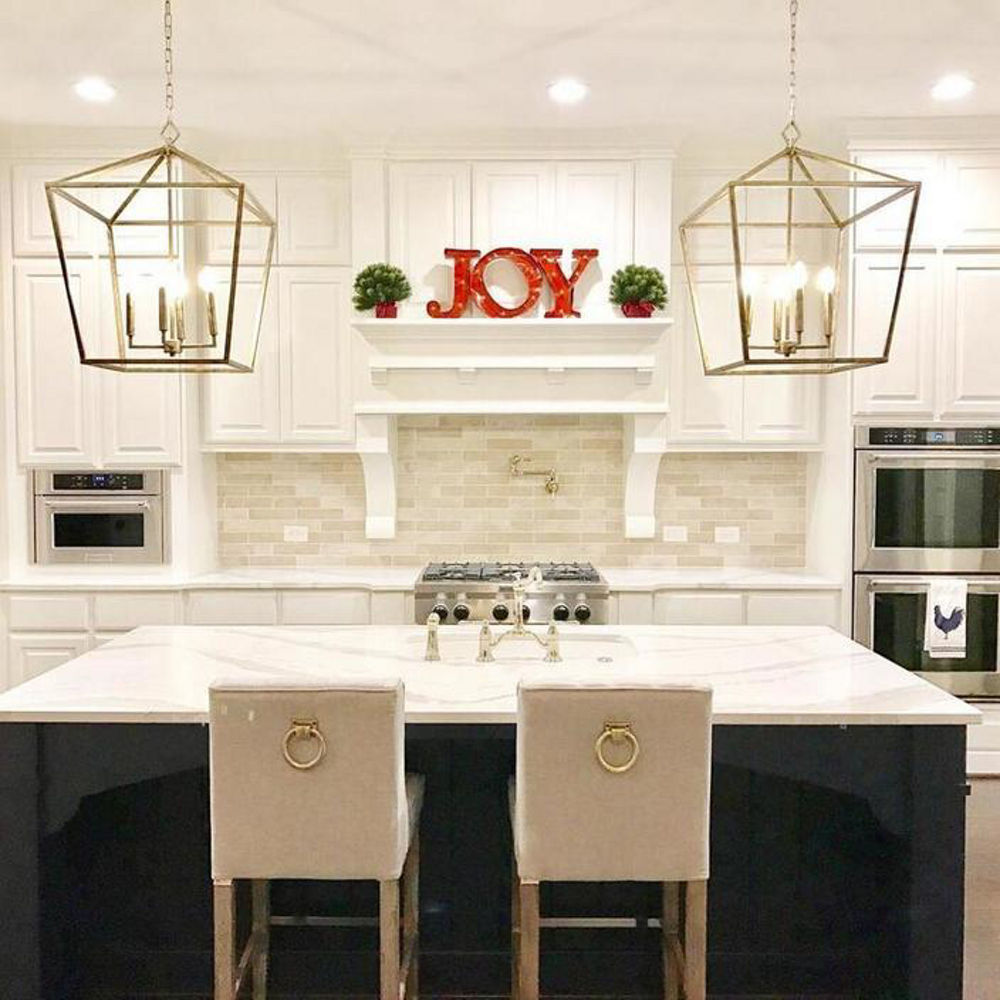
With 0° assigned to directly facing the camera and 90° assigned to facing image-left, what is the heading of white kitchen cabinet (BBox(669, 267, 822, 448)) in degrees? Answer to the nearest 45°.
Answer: approximately 0°

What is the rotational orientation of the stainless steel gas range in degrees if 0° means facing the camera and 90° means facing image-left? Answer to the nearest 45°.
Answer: approximately 0°

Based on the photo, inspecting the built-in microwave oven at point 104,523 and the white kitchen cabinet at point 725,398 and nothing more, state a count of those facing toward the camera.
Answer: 2

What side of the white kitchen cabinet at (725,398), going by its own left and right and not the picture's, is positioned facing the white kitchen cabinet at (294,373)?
right

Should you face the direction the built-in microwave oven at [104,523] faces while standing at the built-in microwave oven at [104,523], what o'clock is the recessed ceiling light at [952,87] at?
The recessed ceiling light is roughly at 10 o'clock from the built-in microwave oven.

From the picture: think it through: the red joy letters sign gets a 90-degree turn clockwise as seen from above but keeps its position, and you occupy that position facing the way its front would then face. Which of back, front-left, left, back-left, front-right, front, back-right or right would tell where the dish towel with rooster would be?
back
